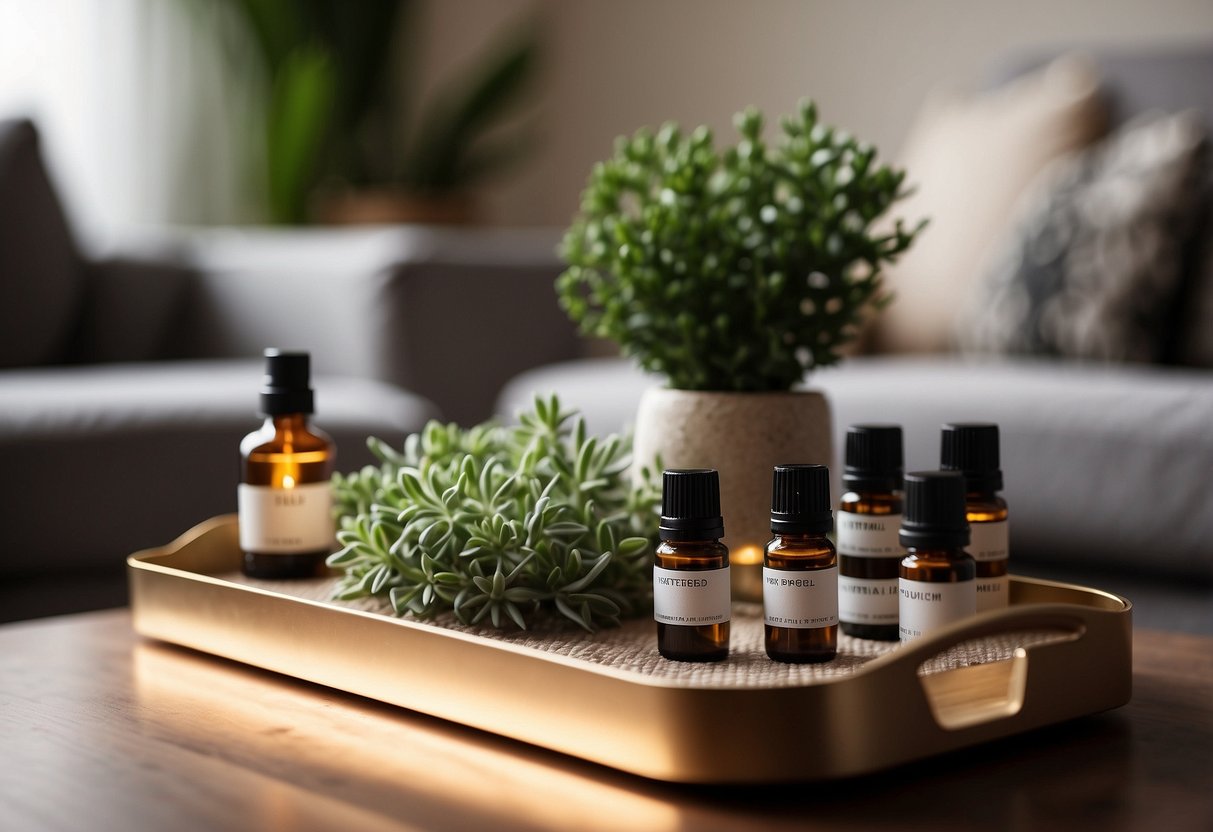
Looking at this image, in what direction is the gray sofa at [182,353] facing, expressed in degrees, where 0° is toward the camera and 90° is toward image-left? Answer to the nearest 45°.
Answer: approximately 315°

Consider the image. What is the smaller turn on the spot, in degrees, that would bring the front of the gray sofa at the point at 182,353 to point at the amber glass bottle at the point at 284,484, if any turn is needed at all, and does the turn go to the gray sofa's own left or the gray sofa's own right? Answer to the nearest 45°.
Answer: approximately 45° to the gray sofa's own right

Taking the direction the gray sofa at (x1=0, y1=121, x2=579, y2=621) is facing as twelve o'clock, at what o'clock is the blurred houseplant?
The blurred houseplant is roughly at 8 o'clock from the gray sofa.

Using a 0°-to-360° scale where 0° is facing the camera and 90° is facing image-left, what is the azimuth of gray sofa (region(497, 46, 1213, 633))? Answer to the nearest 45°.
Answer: approximately 0°
